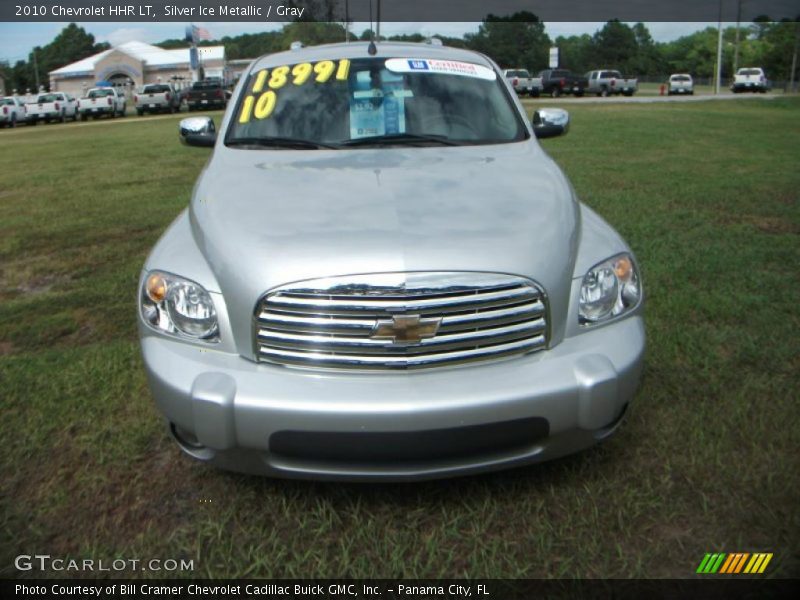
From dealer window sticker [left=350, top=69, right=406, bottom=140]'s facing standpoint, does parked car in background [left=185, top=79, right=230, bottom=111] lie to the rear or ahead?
to the rear

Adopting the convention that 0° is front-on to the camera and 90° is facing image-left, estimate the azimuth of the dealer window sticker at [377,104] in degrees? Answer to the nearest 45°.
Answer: approximately 0°

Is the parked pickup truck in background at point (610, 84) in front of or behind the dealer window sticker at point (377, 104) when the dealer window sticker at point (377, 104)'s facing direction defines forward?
behind

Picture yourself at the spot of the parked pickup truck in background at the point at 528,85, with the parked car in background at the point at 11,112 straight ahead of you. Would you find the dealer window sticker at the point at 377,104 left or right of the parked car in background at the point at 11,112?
left

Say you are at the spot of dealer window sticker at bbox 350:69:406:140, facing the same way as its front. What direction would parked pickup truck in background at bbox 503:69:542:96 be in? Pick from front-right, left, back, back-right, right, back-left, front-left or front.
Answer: back

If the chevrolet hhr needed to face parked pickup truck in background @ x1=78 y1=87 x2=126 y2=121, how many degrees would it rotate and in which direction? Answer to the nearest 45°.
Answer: approximately 180°

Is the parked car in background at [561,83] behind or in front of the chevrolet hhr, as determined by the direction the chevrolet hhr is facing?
behind

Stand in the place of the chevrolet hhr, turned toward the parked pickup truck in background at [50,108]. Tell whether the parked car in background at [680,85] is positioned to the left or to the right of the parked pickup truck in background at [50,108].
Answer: right

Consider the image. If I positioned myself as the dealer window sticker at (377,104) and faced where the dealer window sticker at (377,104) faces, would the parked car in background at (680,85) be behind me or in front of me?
behind
